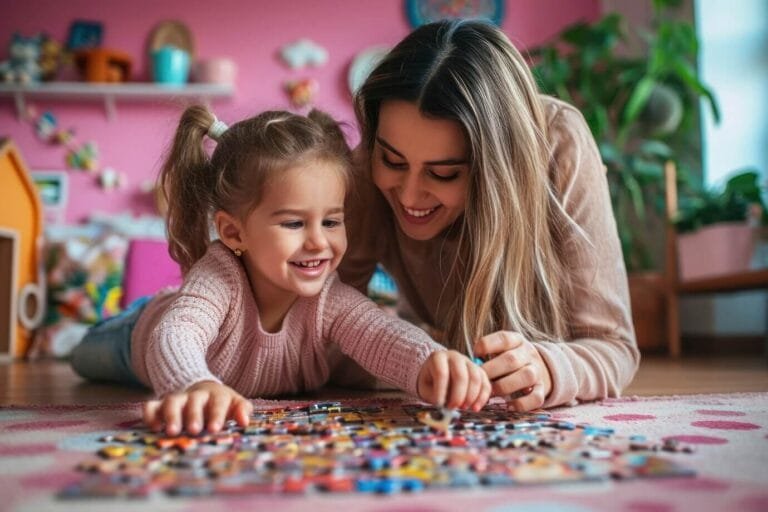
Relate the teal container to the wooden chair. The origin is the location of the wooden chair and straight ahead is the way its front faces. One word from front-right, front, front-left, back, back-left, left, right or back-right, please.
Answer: back

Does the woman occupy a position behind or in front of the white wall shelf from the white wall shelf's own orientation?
in front

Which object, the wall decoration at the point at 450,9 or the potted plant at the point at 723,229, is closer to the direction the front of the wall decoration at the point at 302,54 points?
the potted plant

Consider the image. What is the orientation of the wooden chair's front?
to the viewer's right

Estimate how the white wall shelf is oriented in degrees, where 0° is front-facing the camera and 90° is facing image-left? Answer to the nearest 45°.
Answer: approximately 0°

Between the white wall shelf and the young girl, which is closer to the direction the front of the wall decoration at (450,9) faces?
the young girl

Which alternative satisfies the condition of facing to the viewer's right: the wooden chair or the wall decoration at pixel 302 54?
the wooden chair

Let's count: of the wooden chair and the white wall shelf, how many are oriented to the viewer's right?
1

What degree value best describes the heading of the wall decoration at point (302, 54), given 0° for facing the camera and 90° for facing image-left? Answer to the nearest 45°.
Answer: approximately 0°
